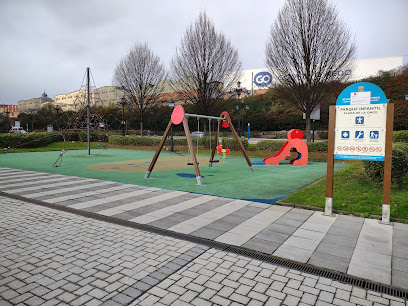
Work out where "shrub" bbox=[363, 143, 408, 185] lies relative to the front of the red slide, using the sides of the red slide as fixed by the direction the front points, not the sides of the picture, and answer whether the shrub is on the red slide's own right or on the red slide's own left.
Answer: on the red slide's own left

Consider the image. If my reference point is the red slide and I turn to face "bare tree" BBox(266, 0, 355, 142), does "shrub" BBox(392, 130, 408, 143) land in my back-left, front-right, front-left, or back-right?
front-right

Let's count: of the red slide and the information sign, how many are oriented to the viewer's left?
1

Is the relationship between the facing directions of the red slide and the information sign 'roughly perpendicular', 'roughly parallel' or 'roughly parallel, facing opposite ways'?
roughly perpendicular

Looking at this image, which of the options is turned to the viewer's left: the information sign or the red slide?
the red slide

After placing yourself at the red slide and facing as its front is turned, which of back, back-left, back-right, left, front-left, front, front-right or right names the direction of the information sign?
left

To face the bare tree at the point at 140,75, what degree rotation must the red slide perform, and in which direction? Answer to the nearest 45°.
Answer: approximately 45° to its right

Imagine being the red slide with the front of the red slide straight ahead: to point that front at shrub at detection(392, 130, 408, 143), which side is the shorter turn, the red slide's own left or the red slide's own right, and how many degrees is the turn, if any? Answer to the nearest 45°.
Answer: approximately 180°

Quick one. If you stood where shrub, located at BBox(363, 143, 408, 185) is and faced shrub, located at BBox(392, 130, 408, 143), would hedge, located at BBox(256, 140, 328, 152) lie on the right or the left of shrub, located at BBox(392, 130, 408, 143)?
left

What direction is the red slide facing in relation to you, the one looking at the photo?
facing to the left of the viewer

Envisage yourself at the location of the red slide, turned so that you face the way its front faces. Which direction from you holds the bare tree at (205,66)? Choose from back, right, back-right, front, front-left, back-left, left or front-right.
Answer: front-right

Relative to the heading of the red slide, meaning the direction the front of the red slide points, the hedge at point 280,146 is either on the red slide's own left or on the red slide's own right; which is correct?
on the red slide's own right

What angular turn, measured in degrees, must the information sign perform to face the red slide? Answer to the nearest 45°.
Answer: approximately 180°

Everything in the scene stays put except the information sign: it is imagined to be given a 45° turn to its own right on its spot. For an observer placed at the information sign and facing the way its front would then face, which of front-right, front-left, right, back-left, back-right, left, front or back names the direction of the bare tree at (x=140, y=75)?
right

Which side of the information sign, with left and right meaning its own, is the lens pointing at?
front

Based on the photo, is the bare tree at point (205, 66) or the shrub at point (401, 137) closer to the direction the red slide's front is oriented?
the bare tree

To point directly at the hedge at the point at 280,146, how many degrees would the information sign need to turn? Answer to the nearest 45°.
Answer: approximately 180°
